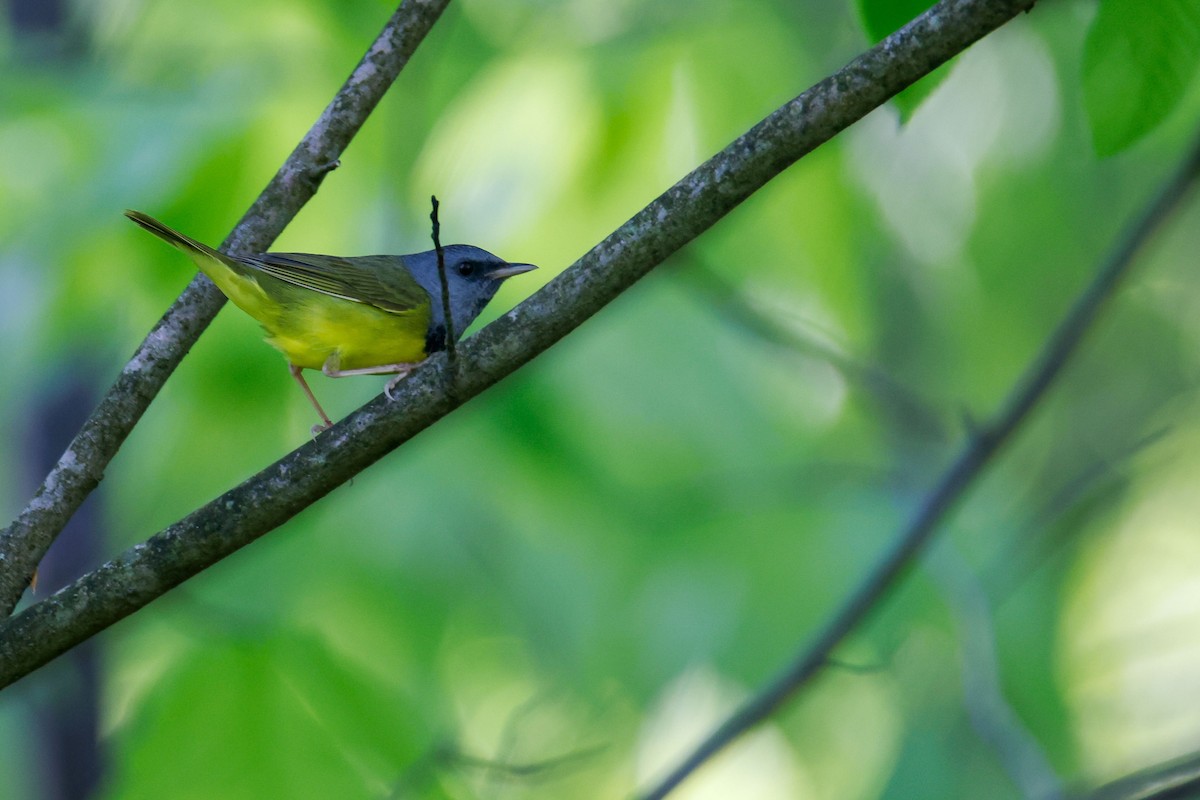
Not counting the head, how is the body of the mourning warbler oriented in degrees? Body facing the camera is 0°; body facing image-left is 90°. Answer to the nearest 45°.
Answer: approximately 270°
